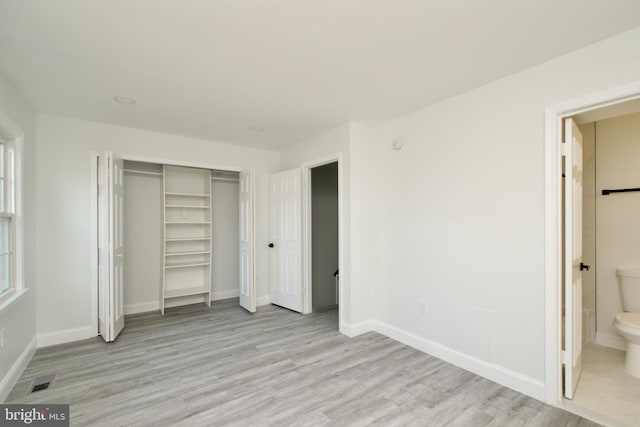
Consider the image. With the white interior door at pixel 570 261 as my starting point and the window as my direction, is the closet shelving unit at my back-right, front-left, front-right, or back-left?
front-right

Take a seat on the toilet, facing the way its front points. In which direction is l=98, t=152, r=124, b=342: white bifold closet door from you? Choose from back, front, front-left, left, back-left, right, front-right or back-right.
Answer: front-right

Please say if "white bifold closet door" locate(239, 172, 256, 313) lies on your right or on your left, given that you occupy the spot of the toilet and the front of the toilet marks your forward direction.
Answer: on your right

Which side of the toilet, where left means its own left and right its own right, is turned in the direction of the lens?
front

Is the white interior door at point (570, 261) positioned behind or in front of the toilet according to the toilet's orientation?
in front

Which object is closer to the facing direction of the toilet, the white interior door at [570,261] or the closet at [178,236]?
the white interior door

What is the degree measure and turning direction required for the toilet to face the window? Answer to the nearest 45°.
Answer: approximately 45° to its right

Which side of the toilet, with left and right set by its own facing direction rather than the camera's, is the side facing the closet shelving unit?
right

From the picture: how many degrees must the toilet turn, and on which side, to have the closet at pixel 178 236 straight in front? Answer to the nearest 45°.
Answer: approximately 45° to its right
